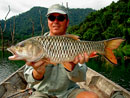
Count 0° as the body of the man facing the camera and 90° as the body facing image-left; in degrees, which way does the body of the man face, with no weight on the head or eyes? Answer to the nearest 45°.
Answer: approximately 0°

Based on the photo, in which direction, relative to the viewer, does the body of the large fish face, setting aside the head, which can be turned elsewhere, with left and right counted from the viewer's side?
facing to the left of the viewer
